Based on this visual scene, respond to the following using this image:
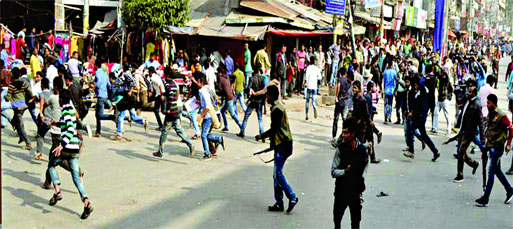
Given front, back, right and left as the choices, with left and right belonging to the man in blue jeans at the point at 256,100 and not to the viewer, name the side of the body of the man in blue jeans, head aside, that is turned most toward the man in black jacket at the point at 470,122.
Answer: back

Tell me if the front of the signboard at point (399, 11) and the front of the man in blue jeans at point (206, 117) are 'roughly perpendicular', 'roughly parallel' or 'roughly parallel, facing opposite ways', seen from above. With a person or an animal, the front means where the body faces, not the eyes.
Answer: roughly perpendicular

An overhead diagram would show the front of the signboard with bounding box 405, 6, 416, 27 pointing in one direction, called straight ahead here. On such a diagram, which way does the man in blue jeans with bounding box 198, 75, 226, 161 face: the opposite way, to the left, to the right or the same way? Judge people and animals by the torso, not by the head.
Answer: to the right

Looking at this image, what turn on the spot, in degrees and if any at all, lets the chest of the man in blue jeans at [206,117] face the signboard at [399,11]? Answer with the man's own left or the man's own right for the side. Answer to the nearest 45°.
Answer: approximately 90° to the man's own right

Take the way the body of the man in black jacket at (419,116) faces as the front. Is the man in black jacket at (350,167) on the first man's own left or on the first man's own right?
on the first man's own left

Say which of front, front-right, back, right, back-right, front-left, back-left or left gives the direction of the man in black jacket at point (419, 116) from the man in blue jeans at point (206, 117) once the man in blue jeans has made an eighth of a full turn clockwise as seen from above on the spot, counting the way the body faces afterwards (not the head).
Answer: back-right

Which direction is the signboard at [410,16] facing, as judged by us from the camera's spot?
facing the viewer

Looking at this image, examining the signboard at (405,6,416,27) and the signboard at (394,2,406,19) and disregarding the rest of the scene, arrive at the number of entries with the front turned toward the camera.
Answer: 2

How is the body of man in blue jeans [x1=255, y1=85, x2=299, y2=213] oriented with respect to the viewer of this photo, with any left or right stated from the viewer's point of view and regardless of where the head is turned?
facing to the left of the viewer

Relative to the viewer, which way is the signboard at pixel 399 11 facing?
toward the camera

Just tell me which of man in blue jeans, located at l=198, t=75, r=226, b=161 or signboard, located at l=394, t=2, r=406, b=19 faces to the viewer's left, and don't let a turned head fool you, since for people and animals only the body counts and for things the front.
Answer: the man in blue jeans

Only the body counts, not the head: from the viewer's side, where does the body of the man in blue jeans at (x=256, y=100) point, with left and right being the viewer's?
facing away from the viewer and to the left of the viewer
